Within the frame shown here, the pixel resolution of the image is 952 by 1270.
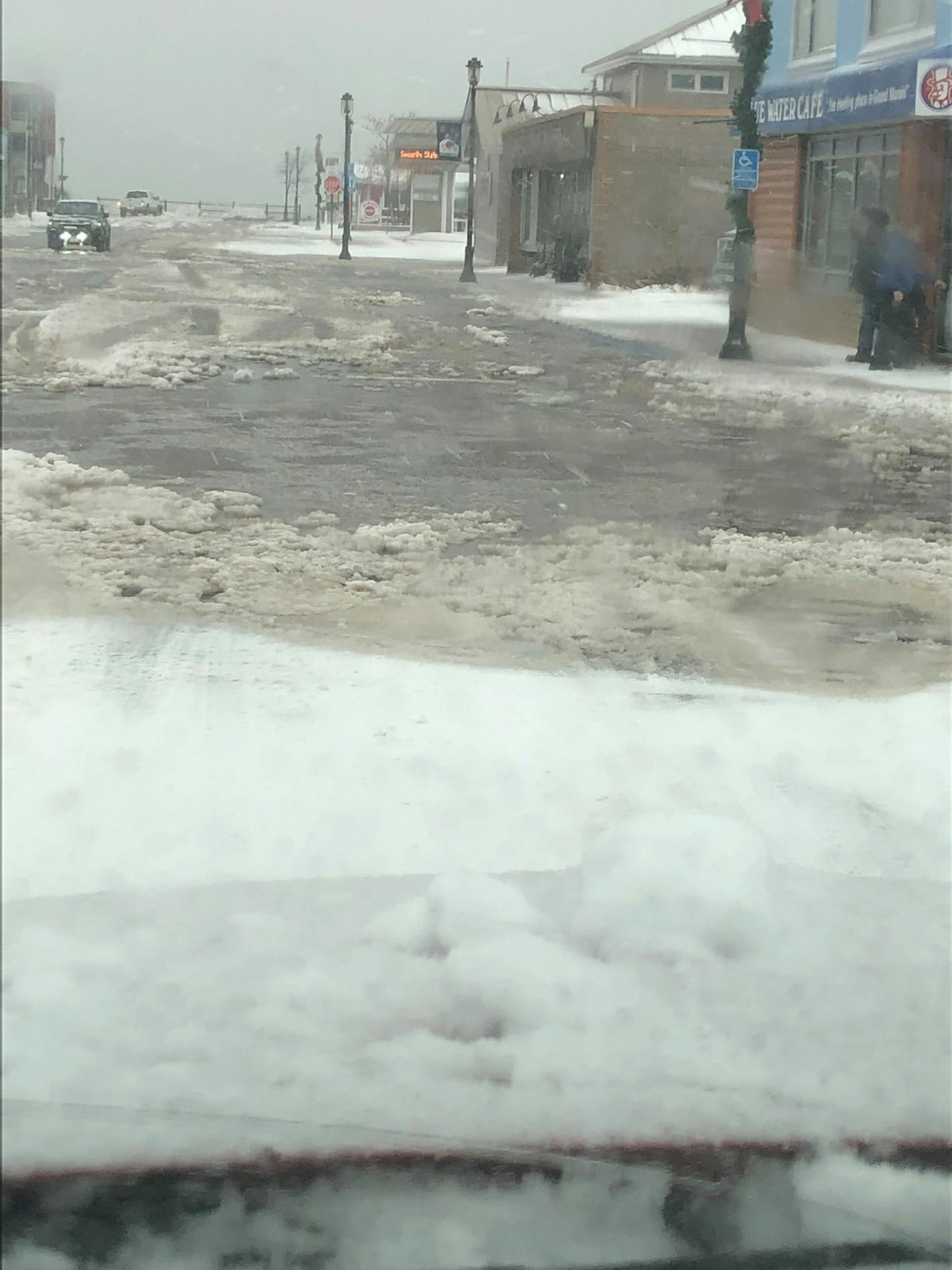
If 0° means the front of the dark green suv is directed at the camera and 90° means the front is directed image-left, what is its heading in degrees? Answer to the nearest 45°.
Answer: approximately 0°

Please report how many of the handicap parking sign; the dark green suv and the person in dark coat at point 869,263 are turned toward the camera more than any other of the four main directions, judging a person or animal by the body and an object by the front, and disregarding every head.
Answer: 2
